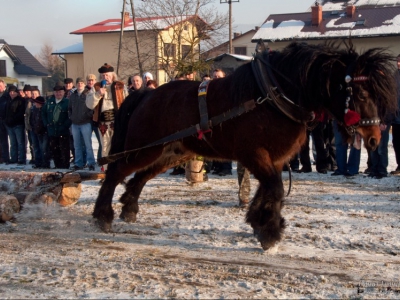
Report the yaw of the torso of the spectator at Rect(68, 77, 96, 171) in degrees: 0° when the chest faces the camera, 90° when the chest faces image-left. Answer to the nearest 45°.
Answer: approximately 0°

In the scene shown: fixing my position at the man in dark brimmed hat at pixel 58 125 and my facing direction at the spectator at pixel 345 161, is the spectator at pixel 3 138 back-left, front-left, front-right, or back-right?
back-left

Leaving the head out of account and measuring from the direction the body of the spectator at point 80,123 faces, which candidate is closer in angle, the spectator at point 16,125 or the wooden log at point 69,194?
the wooden log

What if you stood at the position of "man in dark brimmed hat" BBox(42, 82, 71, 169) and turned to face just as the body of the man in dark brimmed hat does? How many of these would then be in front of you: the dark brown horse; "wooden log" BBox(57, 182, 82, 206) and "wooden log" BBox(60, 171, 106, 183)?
3

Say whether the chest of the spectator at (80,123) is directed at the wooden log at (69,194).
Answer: yes

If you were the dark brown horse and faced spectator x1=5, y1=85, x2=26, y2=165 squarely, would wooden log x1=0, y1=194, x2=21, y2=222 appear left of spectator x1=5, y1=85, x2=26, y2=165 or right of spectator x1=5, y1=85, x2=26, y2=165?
left

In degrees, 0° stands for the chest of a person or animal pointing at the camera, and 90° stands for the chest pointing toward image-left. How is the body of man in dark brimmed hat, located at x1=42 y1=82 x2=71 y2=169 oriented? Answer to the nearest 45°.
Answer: approximately 0°

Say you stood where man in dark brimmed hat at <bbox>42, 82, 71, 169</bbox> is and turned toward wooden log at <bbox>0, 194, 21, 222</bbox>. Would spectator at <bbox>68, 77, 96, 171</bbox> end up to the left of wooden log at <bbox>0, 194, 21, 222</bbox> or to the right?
left

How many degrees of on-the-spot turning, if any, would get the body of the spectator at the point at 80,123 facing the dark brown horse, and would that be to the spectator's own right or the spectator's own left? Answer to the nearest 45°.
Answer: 0° — they already face it
